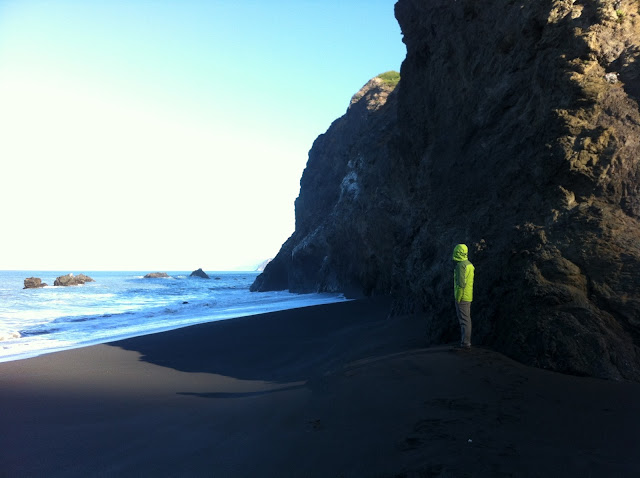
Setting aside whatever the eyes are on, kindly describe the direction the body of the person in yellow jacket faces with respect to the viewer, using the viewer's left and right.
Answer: facing away from the viewer and to the left of the viewer
